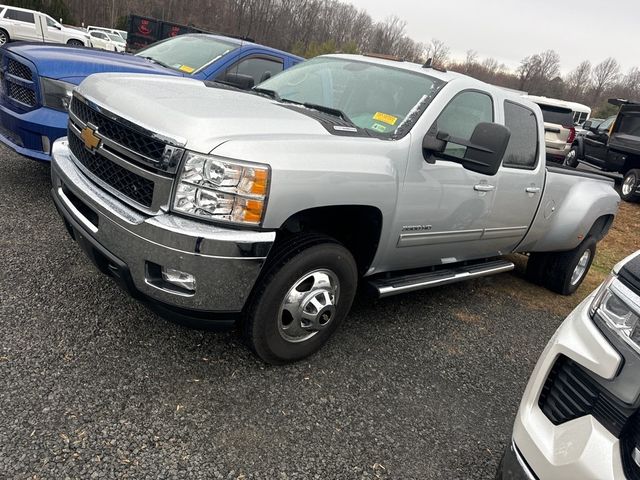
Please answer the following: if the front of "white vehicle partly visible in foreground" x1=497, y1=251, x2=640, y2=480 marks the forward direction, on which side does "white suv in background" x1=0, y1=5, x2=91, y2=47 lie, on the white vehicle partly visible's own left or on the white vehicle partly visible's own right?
on the white vehicle partly visible's own right

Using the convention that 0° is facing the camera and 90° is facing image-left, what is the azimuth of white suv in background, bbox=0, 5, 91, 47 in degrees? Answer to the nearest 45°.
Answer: approximately 270°

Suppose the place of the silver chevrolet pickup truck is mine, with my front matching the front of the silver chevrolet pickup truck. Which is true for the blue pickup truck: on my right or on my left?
on my right

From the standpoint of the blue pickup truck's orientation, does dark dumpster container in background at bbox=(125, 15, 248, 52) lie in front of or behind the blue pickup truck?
behind

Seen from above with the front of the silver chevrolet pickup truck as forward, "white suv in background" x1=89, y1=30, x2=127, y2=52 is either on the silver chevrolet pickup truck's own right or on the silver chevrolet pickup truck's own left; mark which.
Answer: on the silver chevrolet pickup truck's own right

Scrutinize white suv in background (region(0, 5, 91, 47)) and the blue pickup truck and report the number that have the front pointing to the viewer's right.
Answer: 1
